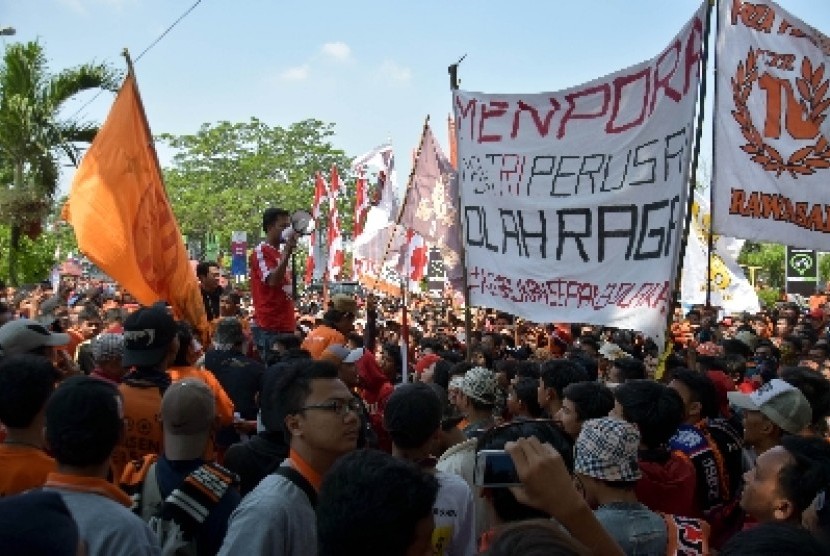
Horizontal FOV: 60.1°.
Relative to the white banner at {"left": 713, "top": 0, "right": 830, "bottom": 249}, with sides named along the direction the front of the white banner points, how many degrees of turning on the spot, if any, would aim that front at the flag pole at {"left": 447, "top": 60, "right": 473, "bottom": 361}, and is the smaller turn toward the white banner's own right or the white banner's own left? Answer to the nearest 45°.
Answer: approximately 90° to the white banner's own right

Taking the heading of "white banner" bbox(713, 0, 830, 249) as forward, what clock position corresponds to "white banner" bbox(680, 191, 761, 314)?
"white banner" bbox(680, 191, 761, 314) is roughly at 6 o'clock from "white banner" bbox(713, 0, 830, 249).

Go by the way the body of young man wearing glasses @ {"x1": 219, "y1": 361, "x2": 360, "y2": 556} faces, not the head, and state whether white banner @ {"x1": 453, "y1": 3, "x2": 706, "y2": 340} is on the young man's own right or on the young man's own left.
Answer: on the young man's own left

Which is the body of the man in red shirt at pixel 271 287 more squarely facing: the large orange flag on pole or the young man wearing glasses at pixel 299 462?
the young man wearing glasses

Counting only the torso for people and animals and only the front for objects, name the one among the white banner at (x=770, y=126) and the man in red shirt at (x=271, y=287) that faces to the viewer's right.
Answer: the man in red shirt

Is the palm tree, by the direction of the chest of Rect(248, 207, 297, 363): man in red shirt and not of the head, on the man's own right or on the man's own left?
on the man's own left

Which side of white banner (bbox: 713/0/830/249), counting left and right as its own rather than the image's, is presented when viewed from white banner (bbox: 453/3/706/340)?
right

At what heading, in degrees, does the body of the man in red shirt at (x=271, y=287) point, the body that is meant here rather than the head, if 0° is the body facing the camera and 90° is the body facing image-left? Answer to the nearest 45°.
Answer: approximately 270°

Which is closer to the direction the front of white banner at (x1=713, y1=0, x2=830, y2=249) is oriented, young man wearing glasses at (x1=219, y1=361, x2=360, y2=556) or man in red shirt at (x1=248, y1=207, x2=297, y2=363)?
the young man wearing glasses
